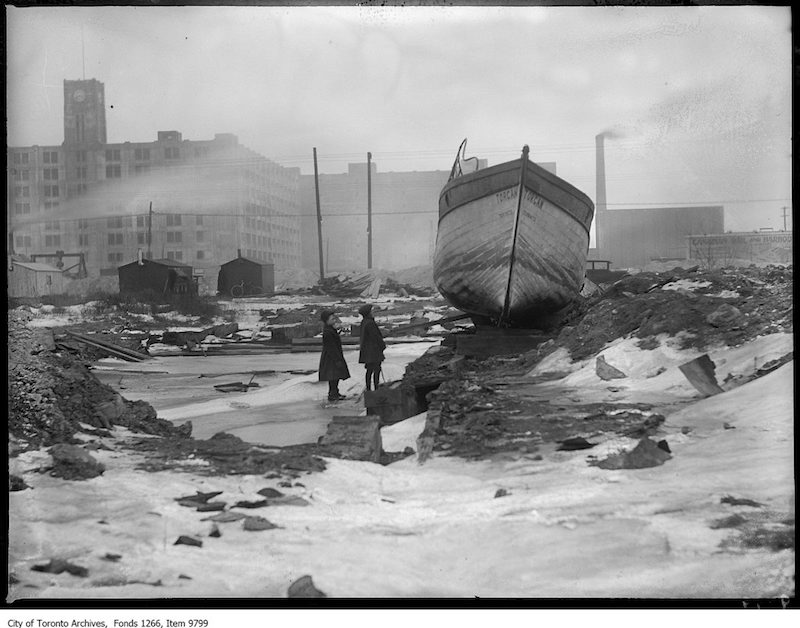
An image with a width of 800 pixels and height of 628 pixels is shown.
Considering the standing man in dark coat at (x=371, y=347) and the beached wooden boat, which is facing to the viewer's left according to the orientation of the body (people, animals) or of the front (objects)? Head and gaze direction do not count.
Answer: the standing man in dark coat

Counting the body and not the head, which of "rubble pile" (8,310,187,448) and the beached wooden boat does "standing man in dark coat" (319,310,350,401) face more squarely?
the beached wooden boat

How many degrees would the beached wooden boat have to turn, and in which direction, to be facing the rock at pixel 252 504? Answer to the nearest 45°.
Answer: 0° — it already faces it

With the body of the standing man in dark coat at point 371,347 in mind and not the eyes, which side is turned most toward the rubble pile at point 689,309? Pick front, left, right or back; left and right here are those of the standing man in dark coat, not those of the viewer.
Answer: back

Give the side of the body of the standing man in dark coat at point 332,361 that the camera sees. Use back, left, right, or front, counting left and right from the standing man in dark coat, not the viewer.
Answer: right

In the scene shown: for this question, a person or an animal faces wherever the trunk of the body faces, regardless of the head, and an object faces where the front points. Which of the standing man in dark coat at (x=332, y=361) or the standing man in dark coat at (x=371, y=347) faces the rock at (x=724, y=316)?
the standing man in dark coat at (x=332, y=361)

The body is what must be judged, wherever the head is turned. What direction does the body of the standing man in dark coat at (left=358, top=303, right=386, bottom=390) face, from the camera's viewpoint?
to the viewer's left

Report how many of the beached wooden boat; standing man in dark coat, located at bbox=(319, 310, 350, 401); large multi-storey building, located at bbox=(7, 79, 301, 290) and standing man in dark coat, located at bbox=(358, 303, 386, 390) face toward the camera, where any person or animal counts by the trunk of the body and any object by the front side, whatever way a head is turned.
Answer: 2
